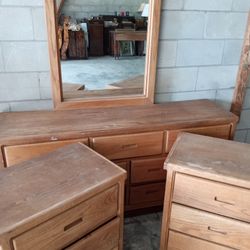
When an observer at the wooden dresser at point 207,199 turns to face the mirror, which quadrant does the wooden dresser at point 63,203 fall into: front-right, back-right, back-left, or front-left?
front-left

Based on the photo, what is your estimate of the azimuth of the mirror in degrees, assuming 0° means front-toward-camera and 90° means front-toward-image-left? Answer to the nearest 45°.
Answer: approximately 0°

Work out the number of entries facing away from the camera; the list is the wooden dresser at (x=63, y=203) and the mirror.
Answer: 0

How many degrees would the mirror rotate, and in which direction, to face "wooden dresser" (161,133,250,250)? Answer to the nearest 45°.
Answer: approximately 45° to its left

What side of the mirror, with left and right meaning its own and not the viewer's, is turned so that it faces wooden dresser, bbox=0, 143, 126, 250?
front

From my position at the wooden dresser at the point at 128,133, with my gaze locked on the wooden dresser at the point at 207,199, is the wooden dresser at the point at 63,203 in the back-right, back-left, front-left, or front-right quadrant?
front-right

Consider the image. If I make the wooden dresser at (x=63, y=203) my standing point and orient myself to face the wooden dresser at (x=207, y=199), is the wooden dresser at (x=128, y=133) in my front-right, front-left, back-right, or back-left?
front-left

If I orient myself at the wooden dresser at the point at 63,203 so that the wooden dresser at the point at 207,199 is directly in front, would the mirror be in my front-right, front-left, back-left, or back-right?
front-left
